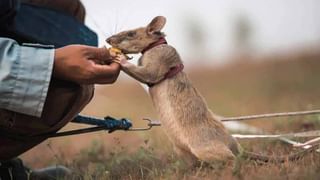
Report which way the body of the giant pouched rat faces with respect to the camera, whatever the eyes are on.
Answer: to the viewer's left
